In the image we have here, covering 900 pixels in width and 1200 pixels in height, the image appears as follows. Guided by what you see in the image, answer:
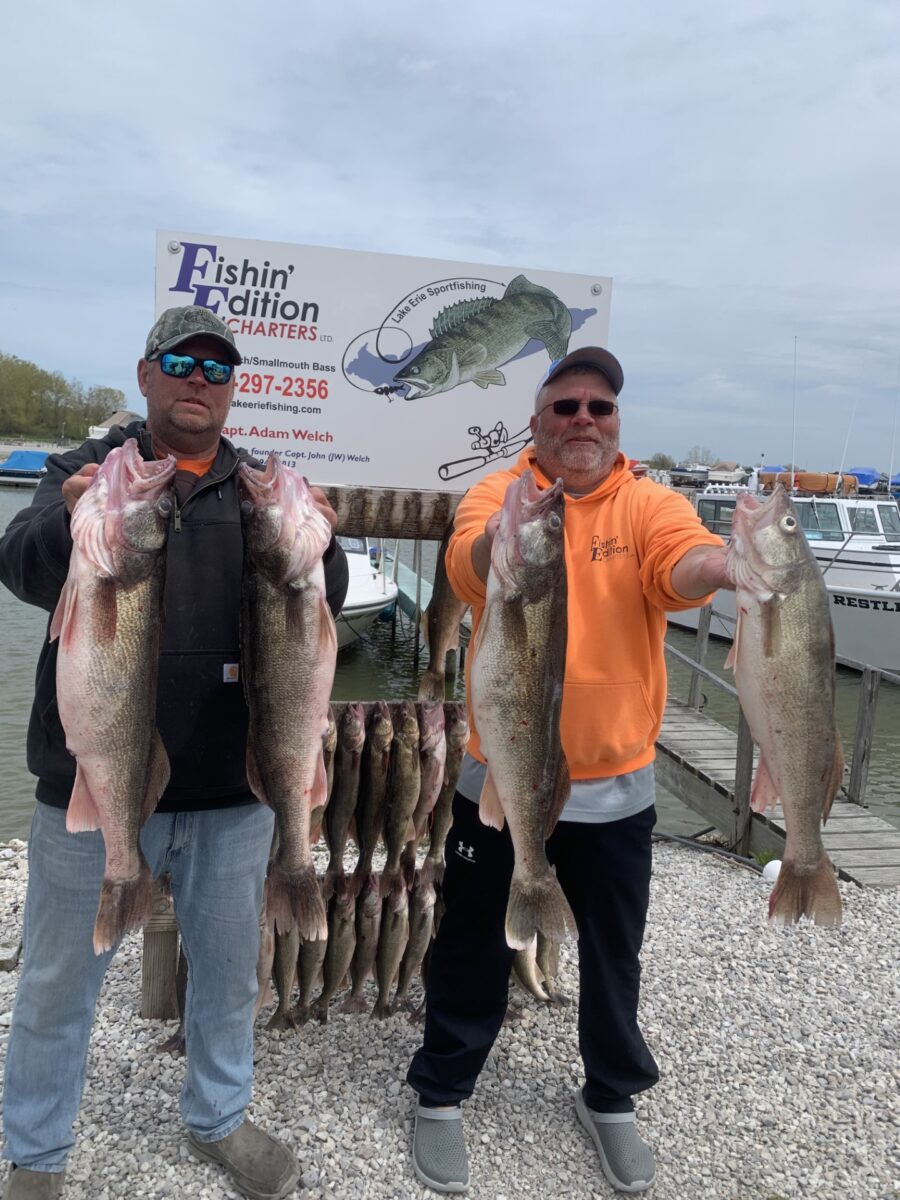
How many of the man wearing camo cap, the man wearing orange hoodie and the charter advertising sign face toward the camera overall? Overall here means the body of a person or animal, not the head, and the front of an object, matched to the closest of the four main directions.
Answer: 3

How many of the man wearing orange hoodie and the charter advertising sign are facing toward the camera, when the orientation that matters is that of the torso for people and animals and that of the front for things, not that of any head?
2

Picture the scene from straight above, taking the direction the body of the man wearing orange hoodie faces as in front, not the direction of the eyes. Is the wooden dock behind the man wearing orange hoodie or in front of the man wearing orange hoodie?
behind

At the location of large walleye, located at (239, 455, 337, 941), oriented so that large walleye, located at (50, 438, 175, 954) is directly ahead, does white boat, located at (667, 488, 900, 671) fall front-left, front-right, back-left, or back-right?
back-right

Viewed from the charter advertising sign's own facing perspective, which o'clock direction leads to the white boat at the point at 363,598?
The white boat is roughly at 6 o'clock from the charter advertising sign.

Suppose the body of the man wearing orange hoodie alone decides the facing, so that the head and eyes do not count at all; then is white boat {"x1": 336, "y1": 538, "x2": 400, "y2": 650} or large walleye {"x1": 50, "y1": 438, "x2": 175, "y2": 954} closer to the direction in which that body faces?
the large walleye

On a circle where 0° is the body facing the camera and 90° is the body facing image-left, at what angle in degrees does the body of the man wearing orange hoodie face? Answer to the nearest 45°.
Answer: approximately 0°

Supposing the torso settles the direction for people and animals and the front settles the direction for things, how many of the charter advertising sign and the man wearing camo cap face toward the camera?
2
